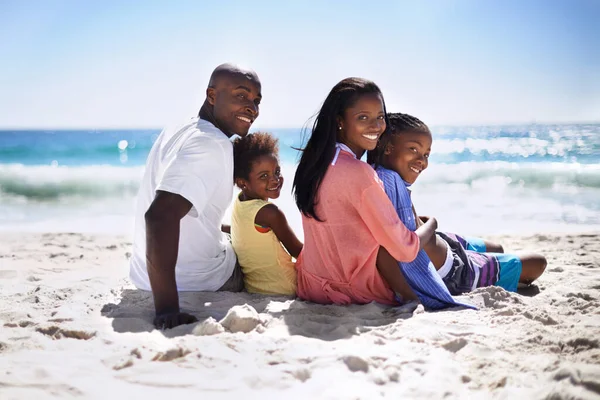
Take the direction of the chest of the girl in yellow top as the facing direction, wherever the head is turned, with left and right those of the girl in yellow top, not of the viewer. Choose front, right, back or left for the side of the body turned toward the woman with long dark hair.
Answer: right

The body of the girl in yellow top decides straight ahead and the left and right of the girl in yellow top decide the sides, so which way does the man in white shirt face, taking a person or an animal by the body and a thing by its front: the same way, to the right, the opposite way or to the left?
the same way

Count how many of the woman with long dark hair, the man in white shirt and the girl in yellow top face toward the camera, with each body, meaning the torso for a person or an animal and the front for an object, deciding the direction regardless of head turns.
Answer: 0

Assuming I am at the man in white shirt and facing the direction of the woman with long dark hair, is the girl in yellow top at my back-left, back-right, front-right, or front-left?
front-left

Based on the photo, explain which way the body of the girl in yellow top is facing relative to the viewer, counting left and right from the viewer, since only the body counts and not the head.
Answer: facing away from the viewer and to the right of the viewer

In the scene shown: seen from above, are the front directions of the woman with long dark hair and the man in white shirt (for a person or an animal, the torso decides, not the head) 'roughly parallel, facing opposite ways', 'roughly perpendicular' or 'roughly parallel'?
roughly parallel

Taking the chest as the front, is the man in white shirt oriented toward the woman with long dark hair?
no

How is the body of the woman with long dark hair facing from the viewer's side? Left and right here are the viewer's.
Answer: facing away from the viewer and to the right of the viewer

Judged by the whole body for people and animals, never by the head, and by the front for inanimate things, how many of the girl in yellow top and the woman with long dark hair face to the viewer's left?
0

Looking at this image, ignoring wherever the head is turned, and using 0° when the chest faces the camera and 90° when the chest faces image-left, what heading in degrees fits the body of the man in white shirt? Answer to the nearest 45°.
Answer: approximately 225°

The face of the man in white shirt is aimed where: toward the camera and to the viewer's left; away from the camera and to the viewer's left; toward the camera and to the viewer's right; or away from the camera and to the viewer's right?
toward the camera and to the viewer's right

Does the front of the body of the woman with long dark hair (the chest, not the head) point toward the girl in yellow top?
no

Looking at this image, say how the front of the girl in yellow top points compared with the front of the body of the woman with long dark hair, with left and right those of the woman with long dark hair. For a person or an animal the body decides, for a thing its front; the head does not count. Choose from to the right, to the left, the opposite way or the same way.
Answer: the same way
